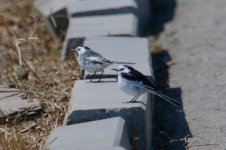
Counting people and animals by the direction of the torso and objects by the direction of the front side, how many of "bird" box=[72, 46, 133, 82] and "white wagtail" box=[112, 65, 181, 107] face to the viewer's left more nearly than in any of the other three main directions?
2

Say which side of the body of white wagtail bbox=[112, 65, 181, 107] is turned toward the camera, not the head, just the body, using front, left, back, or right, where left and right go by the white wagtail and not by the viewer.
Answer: left

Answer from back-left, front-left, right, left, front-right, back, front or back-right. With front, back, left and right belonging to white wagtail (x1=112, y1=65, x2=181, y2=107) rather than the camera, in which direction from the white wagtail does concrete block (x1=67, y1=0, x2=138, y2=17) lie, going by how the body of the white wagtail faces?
right

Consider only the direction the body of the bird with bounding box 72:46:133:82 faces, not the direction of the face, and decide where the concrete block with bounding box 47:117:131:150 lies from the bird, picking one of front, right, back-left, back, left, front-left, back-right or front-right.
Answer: left

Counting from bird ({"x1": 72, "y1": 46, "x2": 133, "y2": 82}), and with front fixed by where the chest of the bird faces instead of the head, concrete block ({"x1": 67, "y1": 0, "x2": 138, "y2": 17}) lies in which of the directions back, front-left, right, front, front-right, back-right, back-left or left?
right

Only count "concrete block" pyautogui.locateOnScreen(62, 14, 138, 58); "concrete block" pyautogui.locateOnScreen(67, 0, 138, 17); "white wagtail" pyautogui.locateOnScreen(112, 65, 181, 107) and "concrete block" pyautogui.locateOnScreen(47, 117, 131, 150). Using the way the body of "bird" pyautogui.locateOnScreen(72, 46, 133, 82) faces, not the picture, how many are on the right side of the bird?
2

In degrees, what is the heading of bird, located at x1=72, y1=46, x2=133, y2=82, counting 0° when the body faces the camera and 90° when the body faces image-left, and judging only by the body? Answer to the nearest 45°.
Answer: approximately 90°

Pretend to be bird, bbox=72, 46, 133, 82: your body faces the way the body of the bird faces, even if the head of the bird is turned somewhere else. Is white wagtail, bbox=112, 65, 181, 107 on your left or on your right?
on your left

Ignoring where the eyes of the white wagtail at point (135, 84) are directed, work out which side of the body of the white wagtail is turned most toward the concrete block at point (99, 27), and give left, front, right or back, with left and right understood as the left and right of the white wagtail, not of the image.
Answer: right

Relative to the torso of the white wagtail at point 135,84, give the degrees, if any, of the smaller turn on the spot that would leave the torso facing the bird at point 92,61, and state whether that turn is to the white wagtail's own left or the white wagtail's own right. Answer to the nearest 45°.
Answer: approximately 45° to the white wagtail's own right

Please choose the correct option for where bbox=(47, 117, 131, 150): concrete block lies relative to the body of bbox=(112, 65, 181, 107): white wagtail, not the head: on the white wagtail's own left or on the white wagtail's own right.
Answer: on the white wagtail's own left
